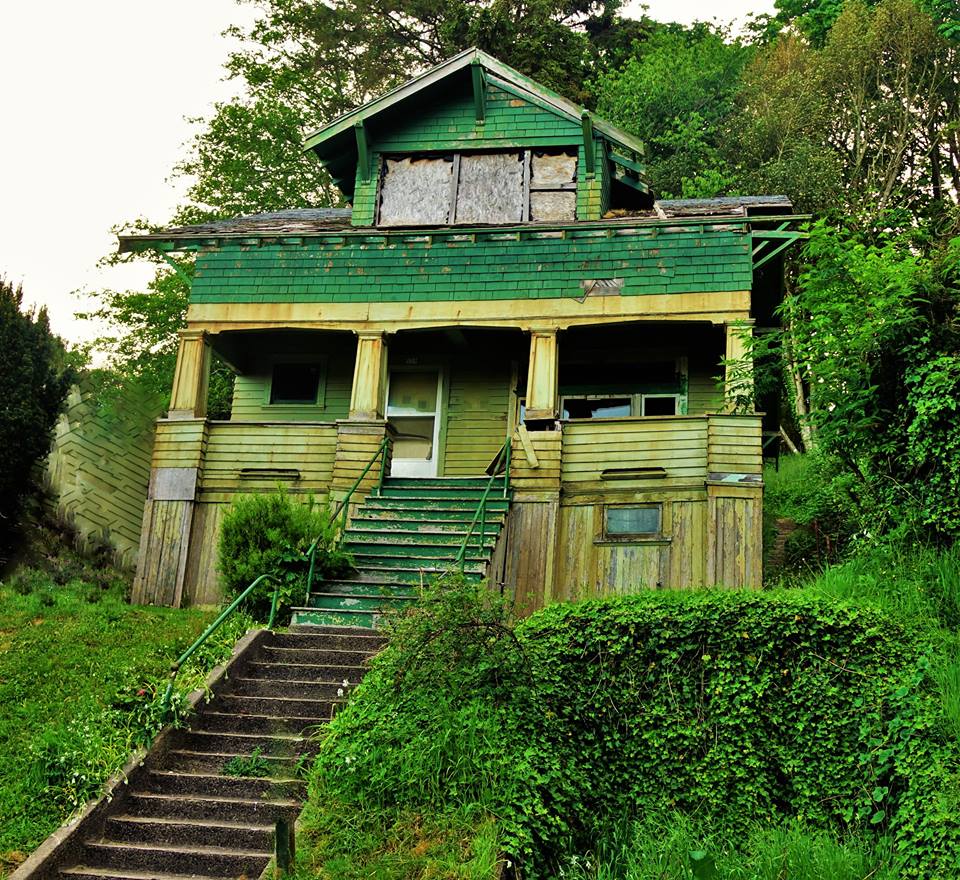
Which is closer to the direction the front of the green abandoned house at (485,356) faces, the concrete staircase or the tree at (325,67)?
the concrete staircase

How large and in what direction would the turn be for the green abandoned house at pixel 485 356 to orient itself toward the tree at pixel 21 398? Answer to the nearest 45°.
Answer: approximately 90° to its right

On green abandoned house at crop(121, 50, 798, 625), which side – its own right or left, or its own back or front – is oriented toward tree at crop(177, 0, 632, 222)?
back

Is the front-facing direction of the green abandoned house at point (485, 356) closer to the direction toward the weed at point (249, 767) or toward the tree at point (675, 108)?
the weed

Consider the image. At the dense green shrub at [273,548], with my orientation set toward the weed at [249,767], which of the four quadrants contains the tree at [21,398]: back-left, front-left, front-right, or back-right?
back-right

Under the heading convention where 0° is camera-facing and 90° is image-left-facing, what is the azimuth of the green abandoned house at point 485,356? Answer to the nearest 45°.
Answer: approximately 0°

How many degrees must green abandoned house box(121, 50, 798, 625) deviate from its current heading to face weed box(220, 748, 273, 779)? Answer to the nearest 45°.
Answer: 0° — it already faces it

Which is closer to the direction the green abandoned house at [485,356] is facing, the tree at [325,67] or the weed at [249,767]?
the weed
